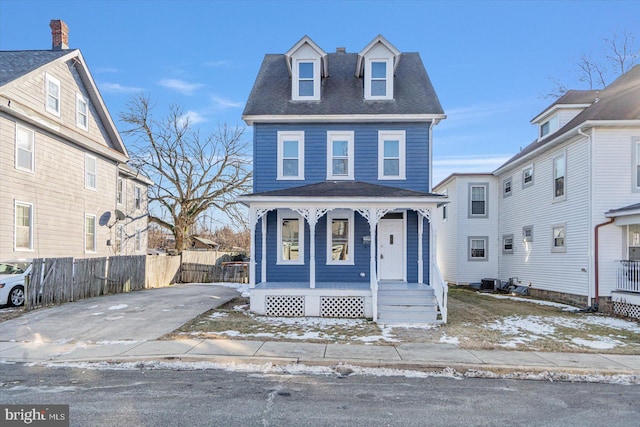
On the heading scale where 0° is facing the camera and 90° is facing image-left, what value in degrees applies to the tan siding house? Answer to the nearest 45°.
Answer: approximately 45°

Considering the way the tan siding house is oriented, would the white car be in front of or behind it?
in front

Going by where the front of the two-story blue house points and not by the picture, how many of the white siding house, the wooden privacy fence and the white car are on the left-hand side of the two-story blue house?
1

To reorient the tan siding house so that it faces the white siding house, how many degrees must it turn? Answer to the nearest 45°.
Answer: approximately 90° to its left

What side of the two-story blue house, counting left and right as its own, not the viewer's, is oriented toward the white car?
right

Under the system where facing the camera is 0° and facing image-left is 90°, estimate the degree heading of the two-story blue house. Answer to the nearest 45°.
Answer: approximately 0°

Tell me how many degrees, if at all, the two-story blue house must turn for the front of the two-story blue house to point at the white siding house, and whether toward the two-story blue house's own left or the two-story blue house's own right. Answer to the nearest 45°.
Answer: approximately 90° to the two-story blue house's own left

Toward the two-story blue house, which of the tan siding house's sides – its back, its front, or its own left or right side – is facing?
left

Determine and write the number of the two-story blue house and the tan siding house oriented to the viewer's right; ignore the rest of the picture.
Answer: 0
